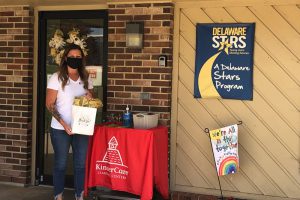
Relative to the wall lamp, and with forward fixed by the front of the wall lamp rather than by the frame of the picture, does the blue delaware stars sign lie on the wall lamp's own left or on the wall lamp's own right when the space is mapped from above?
on the wall lamp's own left

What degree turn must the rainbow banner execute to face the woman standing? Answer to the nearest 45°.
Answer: approximately 90° to its right

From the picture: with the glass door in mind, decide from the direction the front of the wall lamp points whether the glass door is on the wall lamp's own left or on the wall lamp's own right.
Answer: on the wall lamp's own right

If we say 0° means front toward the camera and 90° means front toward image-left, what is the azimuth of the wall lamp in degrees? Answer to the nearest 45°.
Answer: approximately 0°

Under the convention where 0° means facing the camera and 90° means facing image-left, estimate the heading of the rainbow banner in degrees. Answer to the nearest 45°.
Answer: approximately 0°

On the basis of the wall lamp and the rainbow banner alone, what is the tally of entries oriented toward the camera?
2

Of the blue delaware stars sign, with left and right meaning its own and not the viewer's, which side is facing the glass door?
right

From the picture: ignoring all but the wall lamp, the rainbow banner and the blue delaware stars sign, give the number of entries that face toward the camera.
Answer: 3
